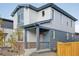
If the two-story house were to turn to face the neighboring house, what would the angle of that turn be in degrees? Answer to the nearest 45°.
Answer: approximately 45° to its right

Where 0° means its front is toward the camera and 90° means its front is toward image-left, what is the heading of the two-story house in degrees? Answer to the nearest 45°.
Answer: approximately 45°
